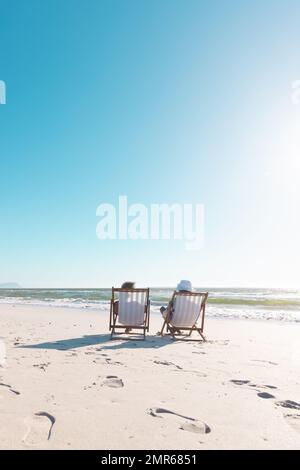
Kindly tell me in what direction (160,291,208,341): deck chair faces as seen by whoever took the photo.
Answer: facing away from the viewer and to the left of the viewer
